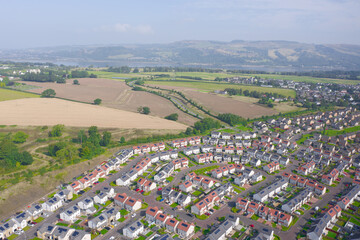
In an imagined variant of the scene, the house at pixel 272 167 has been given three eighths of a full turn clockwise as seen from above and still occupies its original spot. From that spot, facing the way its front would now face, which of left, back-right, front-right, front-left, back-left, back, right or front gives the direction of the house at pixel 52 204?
front-left

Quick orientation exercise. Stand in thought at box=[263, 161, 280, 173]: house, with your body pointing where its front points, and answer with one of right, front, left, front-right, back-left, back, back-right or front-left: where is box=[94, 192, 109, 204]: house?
right

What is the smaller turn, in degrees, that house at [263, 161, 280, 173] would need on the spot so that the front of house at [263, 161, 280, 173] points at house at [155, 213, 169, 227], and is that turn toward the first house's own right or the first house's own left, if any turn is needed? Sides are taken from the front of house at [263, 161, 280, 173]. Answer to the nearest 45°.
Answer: approximately 90° to the first house's own right

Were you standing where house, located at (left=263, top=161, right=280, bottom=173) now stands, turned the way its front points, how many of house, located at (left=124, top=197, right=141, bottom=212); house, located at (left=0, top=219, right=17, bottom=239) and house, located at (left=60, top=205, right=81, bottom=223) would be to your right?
3

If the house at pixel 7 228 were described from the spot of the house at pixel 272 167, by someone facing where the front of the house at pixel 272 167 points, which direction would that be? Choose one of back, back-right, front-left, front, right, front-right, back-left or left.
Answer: right

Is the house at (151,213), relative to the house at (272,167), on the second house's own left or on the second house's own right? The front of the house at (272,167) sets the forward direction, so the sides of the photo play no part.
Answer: on the second house's own right

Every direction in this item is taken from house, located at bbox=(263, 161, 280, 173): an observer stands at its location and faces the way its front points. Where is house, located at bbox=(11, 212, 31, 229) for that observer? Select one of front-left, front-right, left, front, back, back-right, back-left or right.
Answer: right

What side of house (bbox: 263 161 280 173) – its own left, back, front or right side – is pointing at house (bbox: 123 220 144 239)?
right

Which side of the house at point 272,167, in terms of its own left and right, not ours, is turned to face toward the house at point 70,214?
right

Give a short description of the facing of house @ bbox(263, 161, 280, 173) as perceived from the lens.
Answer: facing the viewer and to the right of the viewer

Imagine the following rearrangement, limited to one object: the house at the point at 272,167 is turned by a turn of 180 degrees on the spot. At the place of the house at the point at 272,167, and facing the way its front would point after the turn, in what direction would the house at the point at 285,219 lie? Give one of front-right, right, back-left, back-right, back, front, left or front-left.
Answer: back-left

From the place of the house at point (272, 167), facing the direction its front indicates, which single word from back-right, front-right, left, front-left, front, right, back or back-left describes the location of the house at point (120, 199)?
right

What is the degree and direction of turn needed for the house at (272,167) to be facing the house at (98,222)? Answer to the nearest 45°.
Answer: approximately 90° to its right

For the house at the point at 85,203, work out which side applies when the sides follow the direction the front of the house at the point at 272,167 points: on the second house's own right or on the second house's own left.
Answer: on the second house's own right
